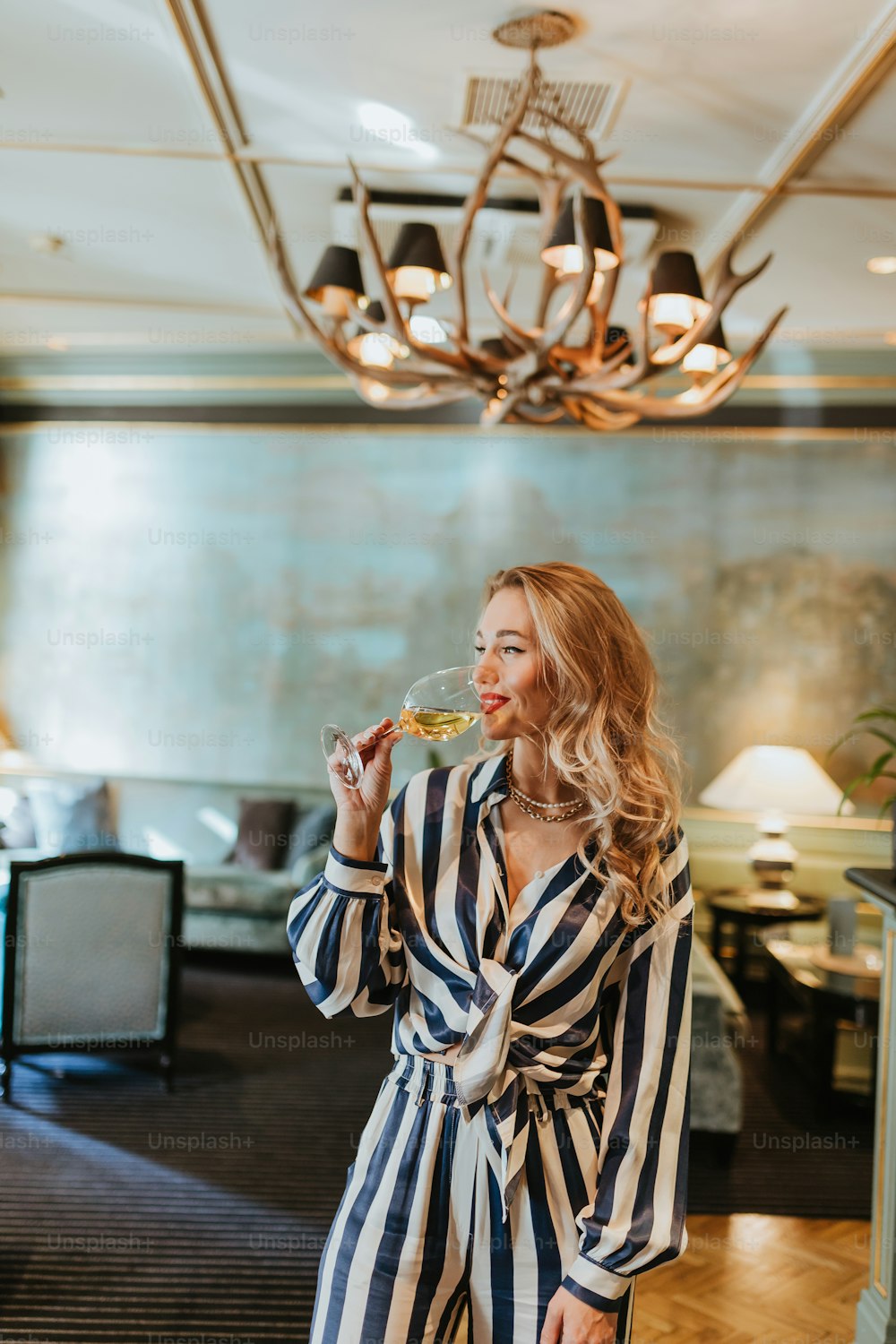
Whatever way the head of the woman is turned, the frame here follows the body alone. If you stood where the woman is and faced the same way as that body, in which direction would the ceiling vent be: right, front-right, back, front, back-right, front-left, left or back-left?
back-right

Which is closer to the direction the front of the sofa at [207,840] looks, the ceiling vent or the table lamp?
the ceiling vent

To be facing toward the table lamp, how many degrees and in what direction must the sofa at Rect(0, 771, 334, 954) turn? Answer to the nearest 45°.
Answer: approximately 45° to its left

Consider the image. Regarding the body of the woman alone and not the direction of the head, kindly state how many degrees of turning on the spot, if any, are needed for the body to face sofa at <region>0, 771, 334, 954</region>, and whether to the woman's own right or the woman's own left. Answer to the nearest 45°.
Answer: approximately 135° to the woman's own right

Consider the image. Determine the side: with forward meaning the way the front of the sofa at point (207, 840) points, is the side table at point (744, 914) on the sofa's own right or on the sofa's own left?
on the sofa's own left

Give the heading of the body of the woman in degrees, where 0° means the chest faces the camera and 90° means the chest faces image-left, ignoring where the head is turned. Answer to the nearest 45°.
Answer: approximately 45°

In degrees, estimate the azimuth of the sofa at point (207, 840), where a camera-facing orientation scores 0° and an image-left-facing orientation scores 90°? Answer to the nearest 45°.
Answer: approximately 0°

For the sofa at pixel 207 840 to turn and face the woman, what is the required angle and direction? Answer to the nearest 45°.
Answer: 0° — it already faces them

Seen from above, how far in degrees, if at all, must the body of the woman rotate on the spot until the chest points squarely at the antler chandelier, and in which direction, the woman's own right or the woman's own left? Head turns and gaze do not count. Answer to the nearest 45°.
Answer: approximately 135° to the woman's own right
